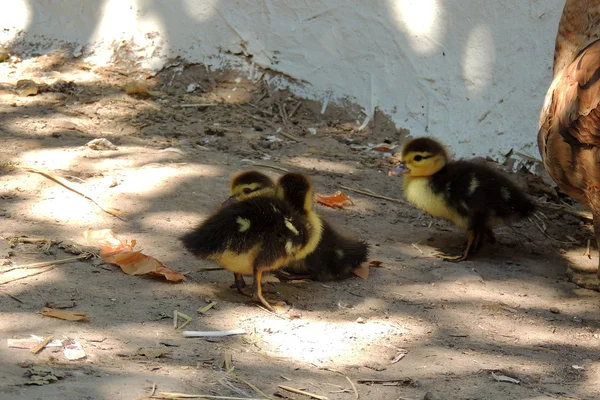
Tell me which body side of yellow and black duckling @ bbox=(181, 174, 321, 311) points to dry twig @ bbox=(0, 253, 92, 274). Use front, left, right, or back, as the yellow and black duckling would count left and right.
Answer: back

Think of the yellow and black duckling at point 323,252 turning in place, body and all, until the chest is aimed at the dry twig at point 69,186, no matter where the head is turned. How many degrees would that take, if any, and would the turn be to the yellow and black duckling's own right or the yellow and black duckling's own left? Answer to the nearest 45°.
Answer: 0° — it already faces it

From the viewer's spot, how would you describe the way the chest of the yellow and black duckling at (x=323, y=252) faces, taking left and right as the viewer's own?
facing to the left of the viewer

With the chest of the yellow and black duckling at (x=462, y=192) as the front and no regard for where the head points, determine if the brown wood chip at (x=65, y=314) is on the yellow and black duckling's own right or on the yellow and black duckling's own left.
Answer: on the yellow and black duckling's own left

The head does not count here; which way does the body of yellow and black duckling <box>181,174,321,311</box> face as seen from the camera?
to the viewer's right

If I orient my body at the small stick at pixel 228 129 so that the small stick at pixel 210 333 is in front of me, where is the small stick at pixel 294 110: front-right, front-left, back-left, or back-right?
back-left

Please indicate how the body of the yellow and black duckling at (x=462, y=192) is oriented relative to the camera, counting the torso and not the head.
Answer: to the viewer's left

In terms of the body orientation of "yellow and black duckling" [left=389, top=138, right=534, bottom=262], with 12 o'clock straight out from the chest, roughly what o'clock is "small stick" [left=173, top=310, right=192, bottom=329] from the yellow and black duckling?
The small stick is roughly at 10 o'clock from the yellow and black duckling.

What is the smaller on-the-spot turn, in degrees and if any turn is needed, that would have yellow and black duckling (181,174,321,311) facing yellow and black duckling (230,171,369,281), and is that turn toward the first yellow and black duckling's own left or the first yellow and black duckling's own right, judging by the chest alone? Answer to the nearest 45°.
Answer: approximately 45° to the first yellow and black duckling's own left

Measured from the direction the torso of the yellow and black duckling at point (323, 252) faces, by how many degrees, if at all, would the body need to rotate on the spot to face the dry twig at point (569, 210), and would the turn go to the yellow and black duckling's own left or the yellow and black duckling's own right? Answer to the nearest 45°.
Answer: approximately 135° to the yellow and black duckling's own right
